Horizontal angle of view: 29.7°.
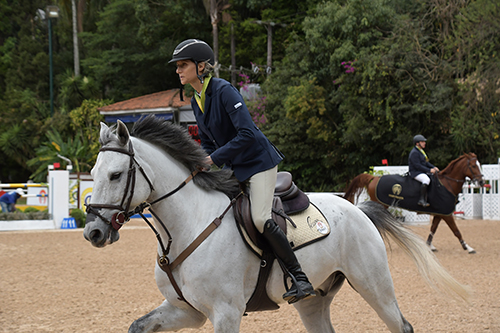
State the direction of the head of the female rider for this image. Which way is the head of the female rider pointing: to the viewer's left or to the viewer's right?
to the viewer's left

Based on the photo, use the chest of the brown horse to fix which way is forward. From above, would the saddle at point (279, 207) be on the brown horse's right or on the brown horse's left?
on the brown horse's right

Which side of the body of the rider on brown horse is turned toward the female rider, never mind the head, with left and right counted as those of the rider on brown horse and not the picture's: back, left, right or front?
right

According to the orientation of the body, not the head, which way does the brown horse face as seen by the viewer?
to the viewer's right

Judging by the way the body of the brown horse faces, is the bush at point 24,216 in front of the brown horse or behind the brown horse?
behind

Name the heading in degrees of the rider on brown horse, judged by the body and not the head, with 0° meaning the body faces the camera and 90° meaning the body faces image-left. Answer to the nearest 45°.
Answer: approximately 270°
